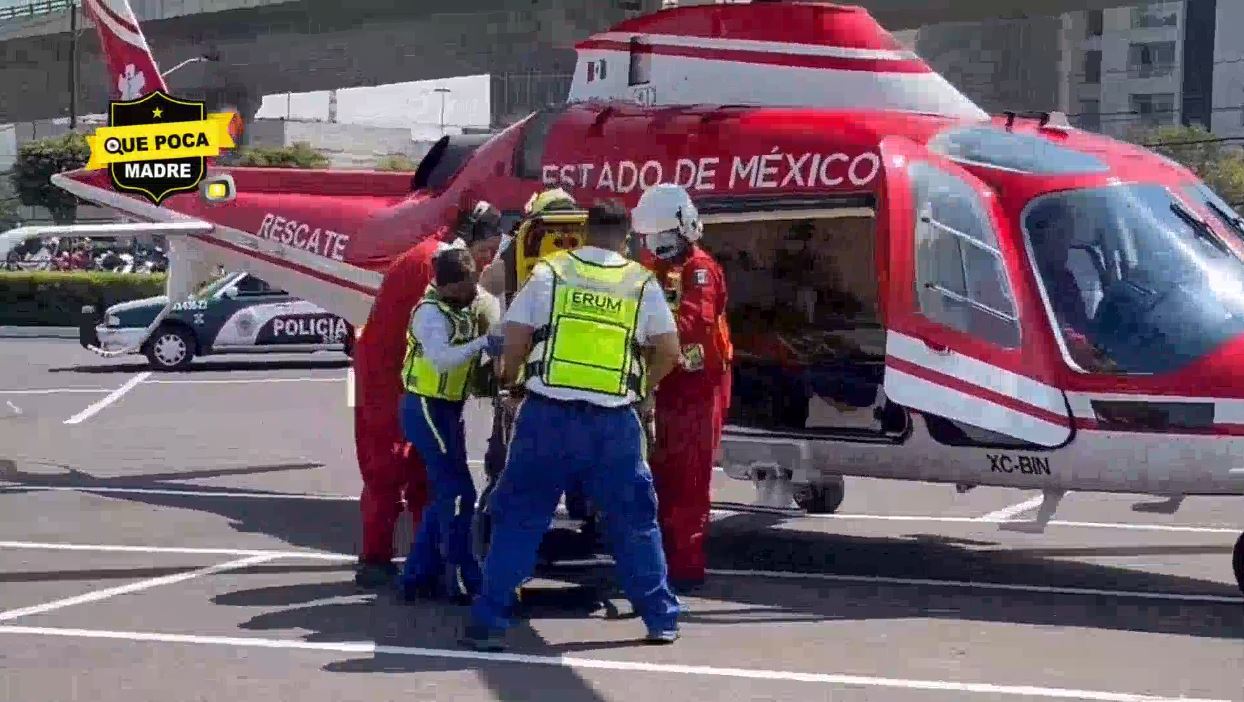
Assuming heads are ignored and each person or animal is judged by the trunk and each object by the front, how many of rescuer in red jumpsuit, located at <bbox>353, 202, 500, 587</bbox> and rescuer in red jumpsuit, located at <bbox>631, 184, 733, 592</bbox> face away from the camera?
0

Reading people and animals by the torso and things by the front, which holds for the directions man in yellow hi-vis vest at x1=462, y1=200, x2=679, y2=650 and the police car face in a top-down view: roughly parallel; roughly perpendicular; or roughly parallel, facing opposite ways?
roughly perpendicular

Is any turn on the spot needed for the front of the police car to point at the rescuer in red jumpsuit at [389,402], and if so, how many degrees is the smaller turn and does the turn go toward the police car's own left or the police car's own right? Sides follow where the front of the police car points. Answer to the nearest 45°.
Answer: approximately 90° to the police car's own left

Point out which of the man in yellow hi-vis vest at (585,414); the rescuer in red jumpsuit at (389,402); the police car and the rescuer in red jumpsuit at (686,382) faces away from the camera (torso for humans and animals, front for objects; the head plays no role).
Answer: the man in yellow hi-vis vest

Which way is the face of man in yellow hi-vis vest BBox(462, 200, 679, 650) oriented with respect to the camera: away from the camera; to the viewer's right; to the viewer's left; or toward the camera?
away from the camera

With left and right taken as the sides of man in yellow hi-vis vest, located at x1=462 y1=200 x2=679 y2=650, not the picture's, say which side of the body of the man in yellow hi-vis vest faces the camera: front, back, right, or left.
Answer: back

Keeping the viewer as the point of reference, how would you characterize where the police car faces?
facing to the left of the viewer

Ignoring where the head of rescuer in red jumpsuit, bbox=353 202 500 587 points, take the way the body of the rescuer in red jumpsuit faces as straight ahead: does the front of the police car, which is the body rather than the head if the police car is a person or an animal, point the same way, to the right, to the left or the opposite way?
the opposite way

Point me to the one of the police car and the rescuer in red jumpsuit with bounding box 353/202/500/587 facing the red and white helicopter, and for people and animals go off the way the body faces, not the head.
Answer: the rescuer in red jumpsuit

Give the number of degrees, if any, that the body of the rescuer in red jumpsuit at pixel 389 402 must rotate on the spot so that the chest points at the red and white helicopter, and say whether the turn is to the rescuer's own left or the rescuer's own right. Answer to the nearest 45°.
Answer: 0° — they already face it

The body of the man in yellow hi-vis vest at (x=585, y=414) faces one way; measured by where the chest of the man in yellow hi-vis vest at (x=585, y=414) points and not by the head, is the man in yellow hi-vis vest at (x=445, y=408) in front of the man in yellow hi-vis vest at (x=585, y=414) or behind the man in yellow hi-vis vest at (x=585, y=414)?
in front

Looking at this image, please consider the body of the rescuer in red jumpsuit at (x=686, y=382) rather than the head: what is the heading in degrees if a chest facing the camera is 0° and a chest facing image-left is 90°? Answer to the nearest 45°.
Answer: approximately 45°

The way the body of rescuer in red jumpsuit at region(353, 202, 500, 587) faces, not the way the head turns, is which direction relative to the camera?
to the viewer's right

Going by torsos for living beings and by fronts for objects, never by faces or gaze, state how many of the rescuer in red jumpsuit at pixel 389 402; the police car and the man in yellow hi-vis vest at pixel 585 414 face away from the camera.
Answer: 1
